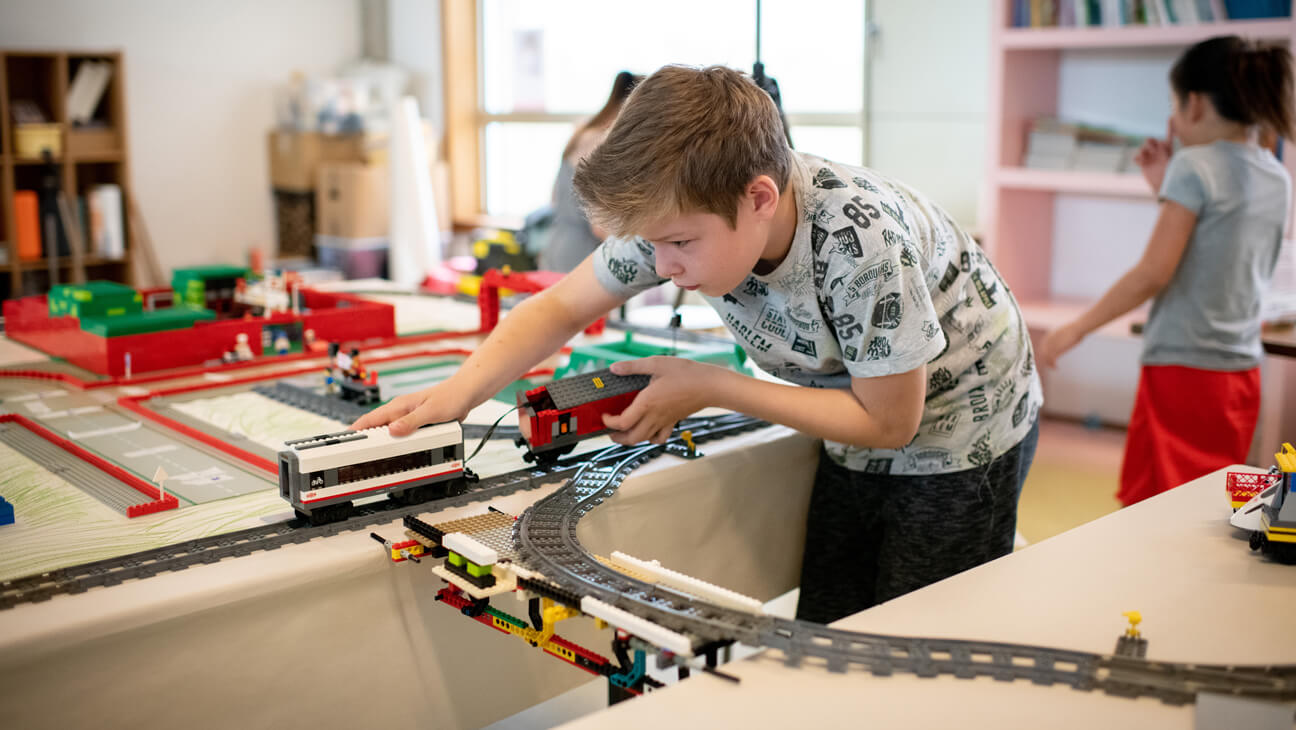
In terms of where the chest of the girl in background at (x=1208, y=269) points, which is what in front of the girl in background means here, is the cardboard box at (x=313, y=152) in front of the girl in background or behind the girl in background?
in front

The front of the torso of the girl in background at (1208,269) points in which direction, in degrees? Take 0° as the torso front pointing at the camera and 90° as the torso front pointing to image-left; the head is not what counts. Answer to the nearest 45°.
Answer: approximately 135°

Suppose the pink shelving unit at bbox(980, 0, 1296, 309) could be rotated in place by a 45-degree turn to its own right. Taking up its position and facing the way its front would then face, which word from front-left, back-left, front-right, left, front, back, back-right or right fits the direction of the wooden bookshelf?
front-right

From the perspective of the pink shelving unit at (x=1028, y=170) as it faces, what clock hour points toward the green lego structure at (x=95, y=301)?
The green lego structure is roughly at 1 o'clock from the pink shelving unit.

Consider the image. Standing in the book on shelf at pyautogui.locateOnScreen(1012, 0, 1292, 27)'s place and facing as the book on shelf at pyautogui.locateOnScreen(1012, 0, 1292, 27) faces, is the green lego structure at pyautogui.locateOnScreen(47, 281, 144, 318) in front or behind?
in front

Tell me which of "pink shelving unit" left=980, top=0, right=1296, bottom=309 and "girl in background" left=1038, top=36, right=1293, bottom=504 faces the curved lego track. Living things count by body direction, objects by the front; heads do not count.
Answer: the pink shelving unit

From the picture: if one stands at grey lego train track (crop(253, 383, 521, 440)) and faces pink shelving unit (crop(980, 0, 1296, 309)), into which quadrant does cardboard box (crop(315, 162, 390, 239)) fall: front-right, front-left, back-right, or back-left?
front-left

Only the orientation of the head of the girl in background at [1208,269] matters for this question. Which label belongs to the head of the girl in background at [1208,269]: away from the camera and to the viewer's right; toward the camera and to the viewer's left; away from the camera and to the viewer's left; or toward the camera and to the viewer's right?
away from the camera and to the viewer's left

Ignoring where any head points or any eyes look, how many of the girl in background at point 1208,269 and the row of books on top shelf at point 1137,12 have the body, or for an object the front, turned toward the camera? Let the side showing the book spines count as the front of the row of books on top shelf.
1

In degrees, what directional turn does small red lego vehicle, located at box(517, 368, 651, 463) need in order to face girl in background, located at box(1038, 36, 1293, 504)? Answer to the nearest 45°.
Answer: approximately 180°

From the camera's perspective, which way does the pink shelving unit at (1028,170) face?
toward the camera

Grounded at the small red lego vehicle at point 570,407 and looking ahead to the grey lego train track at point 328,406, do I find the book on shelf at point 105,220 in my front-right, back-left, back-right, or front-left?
front-right

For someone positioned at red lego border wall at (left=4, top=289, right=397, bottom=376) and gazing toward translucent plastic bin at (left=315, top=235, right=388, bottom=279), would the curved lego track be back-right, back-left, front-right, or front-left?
back-right

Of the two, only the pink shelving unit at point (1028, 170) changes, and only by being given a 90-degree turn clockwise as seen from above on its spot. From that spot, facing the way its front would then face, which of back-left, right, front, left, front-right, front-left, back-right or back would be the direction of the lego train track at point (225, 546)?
left

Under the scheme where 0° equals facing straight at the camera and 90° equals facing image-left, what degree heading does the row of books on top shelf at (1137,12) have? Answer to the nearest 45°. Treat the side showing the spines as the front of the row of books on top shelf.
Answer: approximately 0°
